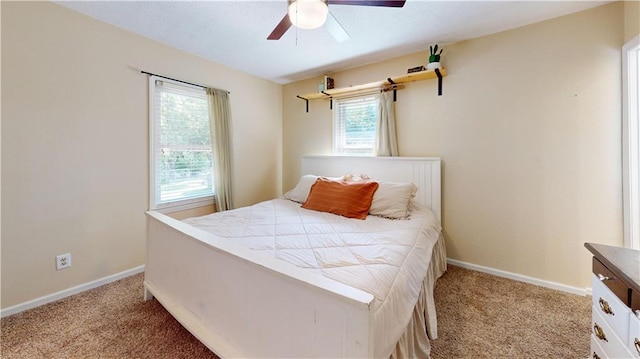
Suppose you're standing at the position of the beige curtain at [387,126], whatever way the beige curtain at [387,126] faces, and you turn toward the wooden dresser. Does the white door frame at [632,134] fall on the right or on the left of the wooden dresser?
left

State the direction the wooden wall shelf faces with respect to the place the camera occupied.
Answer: facing the viewer and to the left of the viewer

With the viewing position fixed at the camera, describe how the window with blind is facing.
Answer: facing the viewer and to the right of the viewer

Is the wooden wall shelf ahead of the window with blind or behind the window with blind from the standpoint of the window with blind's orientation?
ahead

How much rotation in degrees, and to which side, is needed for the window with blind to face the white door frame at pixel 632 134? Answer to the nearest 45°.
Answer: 0° — it already faces it

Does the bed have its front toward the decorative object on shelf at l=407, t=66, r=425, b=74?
no

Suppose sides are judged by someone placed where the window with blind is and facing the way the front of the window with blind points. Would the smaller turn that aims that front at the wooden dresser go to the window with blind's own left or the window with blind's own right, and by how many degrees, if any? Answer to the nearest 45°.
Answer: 0° — it already faces it

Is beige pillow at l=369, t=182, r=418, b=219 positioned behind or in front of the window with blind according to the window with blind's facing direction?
in front

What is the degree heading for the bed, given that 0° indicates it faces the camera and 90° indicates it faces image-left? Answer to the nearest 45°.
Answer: approximately 45°

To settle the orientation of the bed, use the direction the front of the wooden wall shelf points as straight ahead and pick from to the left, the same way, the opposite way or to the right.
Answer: the same way

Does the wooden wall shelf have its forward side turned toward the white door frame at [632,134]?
no

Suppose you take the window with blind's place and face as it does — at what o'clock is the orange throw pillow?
The orange throw pillow is roughly at 12 o'clock from the window with blind.

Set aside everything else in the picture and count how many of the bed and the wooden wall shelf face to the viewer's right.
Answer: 0
